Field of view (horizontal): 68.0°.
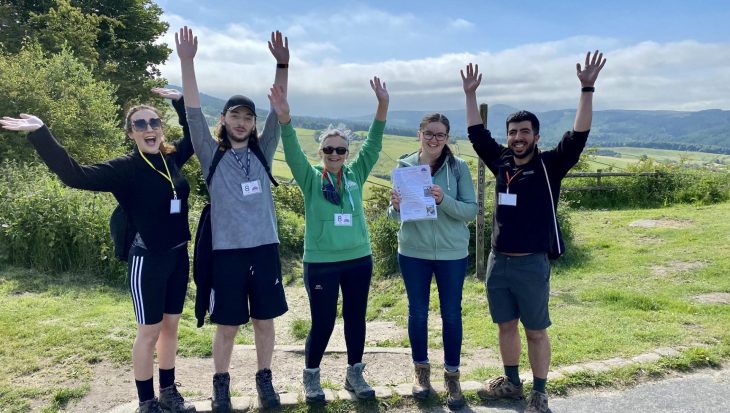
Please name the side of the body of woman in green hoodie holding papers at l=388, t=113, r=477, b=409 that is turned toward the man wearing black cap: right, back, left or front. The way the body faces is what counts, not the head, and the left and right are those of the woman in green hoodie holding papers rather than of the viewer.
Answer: right

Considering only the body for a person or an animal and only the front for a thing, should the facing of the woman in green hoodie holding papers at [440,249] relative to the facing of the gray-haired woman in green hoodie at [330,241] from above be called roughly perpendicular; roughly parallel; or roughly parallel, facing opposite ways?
roughly parallel

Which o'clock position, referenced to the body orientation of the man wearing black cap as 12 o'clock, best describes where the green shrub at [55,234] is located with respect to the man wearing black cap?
The green shrub is roughly at 5 o'clock from the man wearing black cap.

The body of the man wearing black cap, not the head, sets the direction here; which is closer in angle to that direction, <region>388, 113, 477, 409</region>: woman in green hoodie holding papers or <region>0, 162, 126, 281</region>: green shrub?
the woman in green hoodie holding papers

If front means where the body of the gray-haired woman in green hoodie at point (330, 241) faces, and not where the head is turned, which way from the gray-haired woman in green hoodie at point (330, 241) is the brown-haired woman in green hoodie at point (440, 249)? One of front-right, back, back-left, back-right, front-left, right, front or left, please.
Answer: left

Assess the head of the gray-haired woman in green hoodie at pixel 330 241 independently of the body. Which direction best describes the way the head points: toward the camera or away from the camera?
toward the camera

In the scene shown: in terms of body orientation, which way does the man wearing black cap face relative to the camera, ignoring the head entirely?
toward the camera

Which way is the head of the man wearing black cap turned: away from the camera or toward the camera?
toward the camera

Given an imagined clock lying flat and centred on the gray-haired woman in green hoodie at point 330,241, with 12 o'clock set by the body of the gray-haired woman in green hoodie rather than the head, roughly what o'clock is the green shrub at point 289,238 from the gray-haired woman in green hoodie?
The green shrub is roughly at 6 o'clock from the gray-haired woman in green hoodie.

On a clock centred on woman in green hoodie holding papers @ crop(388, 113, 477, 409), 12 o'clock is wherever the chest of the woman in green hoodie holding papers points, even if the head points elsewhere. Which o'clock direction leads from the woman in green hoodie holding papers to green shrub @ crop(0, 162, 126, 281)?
The green shrub is roughly at 4 o'clock from the woman in green hoodie holding papers.

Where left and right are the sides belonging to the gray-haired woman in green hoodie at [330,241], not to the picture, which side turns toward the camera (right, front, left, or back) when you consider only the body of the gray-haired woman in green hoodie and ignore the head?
front

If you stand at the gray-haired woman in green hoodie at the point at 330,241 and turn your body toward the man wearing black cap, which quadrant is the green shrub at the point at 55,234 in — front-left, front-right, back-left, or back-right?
front-right

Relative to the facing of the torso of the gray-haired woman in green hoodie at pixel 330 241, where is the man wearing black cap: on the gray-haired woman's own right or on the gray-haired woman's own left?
on the gray-haired woman's own right

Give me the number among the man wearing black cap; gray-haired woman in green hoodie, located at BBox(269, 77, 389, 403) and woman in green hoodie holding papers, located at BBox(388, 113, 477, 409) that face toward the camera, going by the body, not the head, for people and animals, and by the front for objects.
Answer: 3

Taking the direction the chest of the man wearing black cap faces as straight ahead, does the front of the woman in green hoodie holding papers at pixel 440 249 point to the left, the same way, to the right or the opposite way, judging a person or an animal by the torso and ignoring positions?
the same way
